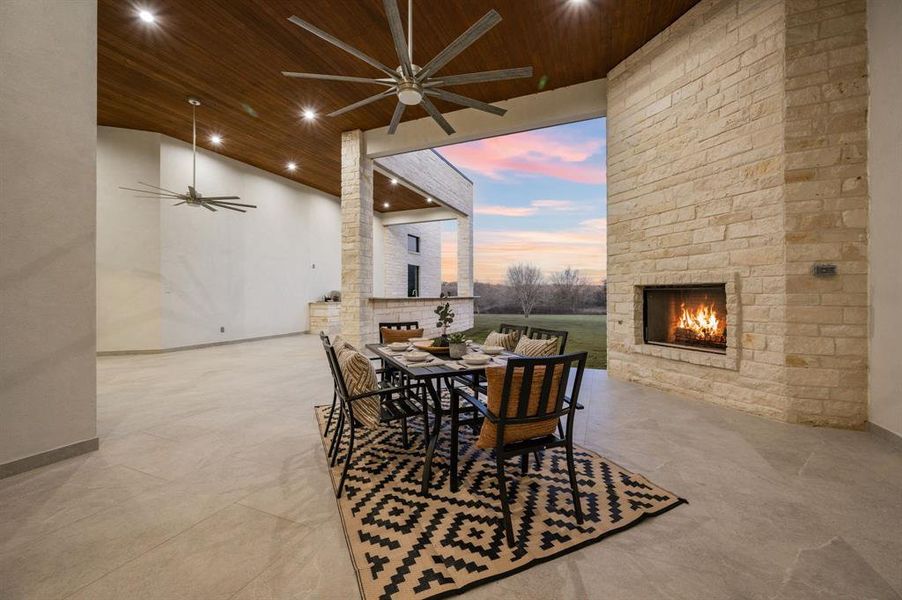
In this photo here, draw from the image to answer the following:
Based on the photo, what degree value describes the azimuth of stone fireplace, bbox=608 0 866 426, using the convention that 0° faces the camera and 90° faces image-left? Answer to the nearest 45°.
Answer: approximately 45°

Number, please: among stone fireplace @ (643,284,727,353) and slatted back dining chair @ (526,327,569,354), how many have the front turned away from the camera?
0

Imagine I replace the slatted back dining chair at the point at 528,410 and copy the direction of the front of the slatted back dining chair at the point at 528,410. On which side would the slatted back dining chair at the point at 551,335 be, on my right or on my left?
on my right

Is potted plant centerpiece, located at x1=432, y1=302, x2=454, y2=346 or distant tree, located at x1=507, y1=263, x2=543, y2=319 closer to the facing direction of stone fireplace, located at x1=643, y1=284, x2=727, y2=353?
the potted plant centerpiece

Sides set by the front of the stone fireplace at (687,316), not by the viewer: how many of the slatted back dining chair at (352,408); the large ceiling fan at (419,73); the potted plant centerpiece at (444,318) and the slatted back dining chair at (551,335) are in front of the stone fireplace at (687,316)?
4

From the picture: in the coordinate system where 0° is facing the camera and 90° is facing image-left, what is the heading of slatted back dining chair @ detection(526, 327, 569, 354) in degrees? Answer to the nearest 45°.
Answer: approximately 45°

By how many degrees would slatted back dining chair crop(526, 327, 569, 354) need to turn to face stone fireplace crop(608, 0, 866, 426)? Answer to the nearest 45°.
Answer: approximately 135° to its left

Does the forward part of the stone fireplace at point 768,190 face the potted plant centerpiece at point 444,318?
yes

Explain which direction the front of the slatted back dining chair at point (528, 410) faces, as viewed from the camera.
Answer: facing away from the viewer and to the left of the viewer

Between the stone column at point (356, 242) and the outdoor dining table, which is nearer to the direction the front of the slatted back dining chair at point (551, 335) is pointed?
the outdoor dining table

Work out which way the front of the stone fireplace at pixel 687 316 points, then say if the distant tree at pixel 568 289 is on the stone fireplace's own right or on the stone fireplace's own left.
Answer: on the stone fireplace's own right

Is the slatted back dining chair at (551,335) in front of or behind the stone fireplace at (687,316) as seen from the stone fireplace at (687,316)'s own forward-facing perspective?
in front
